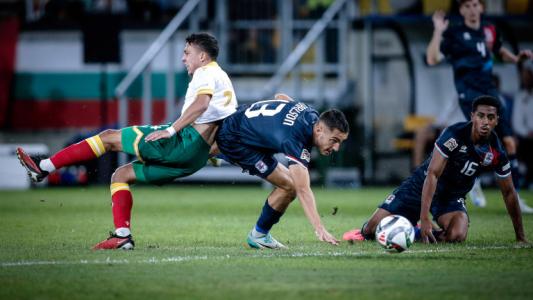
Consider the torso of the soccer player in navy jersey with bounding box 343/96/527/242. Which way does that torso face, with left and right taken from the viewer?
facing the viewer and to the right of the viewer

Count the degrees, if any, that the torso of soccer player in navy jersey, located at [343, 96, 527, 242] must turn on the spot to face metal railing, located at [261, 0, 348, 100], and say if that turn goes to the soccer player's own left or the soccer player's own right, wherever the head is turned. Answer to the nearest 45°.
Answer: approximately 135° to the soccer player's own left
